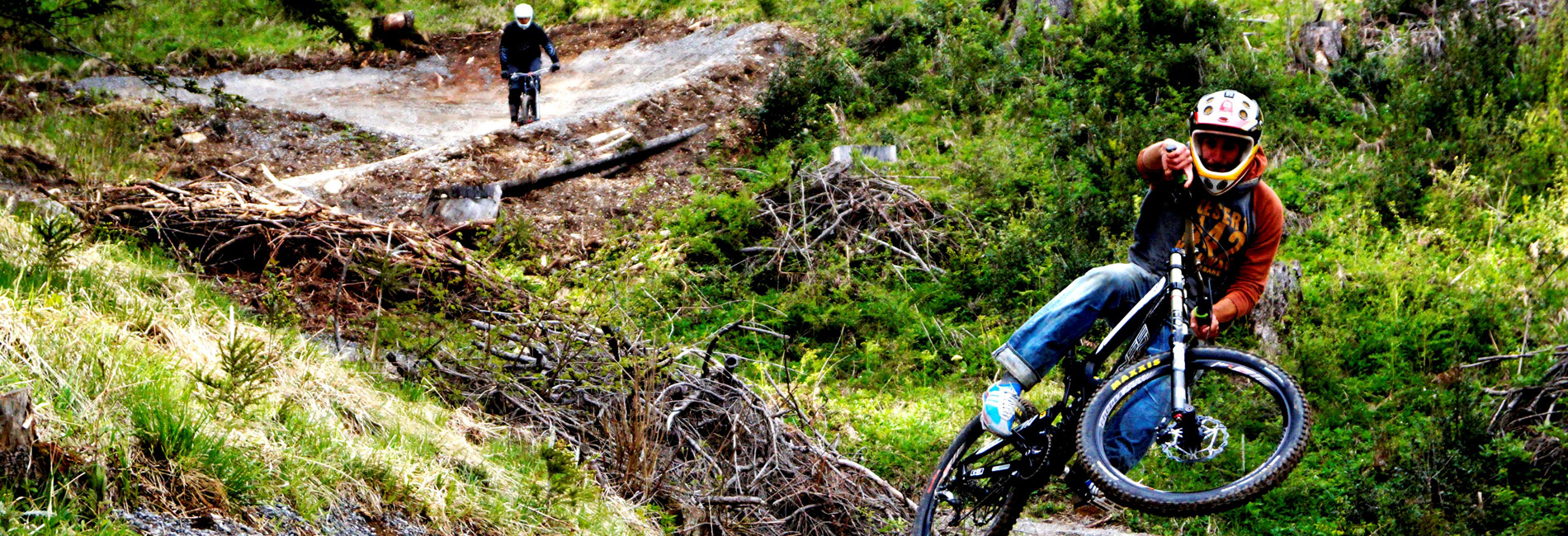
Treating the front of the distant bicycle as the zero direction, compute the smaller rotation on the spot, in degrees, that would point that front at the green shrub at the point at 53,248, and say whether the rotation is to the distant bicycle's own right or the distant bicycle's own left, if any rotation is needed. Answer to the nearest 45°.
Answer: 0° — it already faces it

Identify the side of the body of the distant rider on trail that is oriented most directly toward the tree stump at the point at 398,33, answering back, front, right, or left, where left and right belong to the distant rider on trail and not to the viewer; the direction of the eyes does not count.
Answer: back

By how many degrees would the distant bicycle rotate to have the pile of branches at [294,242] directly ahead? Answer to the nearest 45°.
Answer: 0° — it already faces it

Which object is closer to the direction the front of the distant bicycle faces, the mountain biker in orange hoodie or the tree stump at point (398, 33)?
the mountain biker in orange hoodie

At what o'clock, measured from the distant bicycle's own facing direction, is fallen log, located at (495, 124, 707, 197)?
The fallen log is roughly at 11 o'clock from the distant bicycle.

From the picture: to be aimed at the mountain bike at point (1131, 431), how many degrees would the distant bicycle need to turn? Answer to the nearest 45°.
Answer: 0° — it already faces it

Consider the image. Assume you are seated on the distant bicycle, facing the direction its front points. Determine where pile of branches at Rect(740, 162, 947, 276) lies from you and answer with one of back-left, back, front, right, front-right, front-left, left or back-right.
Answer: front-left

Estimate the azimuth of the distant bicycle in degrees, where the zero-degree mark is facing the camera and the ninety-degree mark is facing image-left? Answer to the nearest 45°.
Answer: approximately 0°

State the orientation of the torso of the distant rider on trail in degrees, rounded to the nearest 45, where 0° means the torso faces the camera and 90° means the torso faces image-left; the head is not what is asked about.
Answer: approximately 0°

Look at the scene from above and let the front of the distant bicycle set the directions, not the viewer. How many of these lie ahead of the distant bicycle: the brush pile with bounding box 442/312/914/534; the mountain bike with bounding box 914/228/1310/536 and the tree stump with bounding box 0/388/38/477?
3

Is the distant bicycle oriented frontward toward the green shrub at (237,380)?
yes

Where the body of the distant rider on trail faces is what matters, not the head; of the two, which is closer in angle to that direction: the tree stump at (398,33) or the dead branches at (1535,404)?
the dead branches

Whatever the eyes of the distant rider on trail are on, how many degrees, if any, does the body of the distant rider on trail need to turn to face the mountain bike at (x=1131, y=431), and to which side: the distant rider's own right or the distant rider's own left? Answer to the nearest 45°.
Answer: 0° — they already face it
